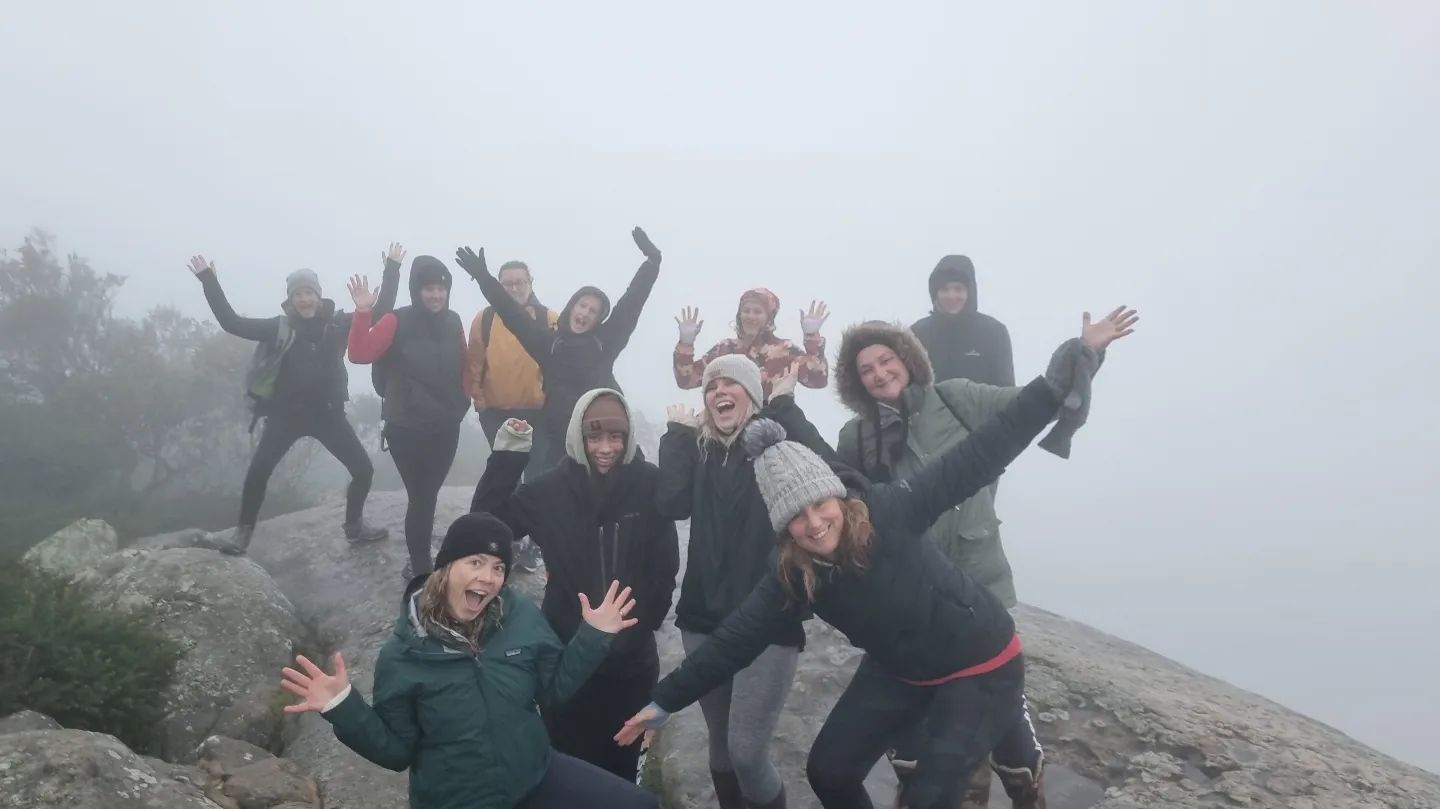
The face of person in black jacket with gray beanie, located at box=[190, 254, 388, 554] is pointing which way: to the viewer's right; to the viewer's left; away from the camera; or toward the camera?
toward the camera

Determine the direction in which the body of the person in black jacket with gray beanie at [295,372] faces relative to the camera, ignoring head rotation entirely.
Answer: toward the camera

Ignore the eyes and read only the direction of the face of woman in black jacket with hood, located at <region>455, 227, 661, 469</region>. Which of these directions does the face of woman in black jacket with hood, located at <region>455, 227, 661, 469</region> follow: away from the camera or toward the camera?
toward the camera

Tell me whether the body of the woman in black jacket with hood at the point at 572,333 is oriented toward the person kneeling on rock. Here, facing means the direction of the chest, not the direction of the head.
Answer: yes

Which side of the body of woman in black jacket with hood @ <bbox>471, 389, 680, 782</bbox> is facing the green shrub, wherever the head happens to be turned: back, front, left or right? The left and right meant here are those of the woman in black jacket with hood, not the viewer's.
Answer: right

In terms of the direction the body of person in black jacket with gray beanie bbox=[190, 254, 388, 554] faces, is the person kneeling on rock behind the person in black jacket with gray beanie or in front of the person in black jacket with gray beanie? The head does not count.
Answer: in front

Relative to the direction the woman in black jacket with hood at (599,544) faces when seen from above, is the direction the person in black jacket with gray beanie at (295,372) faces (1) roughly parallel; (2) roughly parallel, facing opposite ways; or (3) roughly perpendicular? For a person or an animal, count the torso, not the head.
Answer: roughly parallel

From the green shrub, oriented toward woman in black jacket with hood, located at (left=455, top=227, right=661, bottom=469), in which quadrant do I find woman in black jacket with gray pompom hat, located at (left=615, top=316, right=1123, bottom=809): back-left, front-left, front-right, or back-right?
front-right

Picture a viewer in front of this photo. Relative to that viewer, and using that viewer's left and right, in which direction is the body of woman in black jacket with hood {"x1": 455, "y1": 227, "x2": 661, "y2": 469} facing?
facing the viewer
